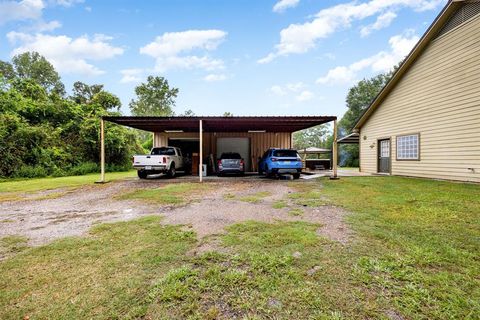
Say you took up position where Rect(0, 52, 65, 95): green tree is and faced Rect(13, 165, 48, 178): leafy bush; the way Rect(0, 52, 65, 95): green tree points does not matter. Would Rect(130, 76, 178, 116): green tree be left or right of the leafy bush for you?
left

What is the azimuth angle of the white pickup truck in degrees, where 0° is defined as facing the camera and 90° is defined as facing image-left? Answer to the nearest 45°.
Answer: approximately 225°

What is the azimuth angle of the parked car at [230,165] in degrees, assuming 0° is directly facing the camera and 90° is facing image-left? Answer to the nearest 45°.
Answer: approximately 180°

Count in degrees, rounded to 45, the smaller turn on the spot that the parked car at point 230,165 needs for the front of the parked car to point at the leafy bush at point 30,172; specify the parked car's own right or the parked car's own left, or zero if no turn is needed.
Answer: approximately 90° to the parked car's own left

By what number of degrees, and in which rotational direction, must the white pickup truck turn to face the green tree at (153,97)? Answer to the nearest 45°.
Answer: approximately 45° to its left

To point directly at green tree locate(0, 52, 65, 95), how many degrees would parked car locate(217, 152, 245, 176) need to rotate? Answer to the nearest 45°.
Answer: approximately 45° to its left

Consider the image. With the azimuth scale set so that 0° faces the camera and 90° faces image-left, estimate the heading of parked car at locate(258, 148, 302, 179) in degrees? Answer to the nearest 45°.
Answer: approximately 135°

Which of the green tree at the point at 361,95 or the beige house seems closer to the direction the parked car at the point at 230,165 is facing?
the green tree
